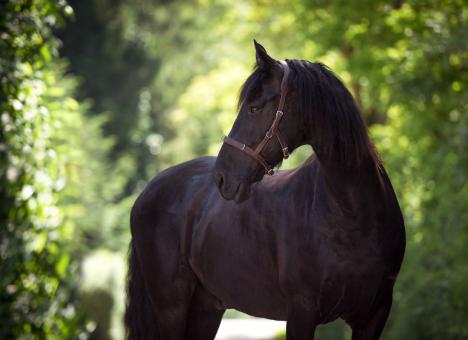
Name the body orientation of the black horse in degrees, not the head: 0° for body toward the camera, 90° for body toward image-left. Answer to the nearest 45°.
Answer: approximately 315°
